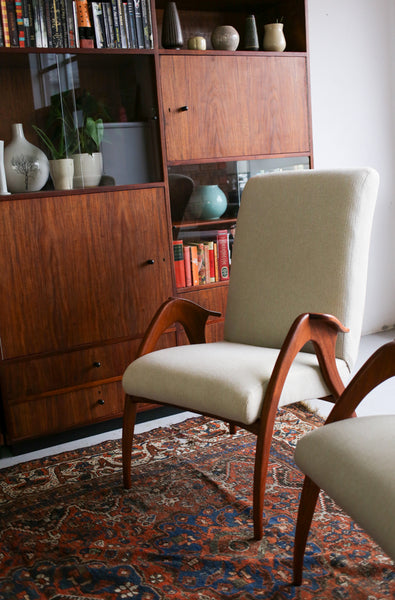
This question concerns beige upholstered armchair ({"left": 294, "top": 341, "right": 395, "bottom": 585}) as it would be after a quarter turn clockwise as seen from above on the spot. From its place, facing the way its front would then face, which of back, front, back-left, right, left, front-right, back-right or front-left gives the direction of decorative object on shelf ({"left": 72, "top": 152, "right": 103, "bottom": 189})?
front

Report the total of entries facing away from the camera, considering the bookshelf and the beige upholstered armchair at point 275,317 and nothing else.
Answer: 0

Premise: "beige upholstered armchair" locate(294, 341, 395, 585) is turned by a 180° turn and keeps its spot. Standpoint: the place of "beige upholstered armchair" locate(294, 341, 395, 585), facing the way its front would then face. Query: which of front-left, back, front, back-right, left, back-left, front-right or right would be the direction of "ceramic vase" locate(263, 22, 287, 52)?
front-left

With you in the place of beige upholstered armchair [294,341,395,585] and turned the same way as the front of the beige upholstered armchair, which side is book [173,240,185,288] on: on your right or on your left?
on your right

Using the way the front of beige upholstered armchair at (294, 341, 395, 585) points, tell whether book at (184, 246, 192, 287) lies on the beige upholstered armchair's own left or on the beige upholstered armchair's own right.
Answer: on the beige upholstered armchair's own right

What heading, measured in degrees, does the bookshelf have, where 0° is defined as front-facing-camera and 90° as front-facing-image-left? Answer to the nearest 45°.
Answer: approximately 315°

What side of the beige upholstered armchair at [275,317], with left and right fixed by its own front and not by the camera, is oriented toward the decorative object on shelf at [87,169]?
right

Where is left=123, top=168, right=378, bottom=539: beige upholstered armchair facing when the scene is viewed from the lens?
facing the viewer and to the left of the viewer
